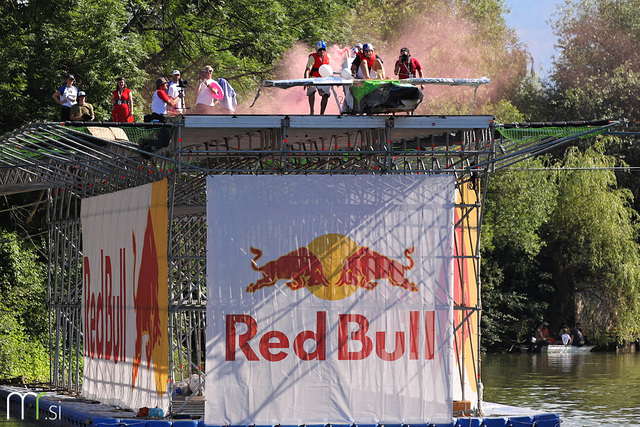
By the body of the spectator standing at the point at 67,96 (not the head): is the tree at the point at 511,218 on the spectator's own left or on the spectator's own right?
on the spectator's own left

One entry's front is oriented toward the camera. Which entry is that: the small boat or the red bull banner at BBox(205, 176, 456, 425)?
the red bull banner

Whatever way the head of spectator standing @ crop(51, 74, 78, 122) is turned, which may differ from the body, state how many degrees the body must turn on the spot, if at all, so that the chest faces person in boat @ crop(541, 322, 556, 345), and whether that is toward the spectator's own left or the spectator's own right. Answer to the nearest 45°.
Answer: approximately 90° to the spectator's own left

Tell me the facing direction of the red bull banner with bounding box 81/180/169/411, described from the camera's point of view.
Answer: facing the viewer and to the left of the viewer

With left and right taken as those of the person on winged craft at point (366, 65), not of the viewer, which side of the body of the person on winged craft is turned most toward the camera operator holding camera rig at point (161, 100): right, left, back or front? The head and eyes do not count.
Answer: right

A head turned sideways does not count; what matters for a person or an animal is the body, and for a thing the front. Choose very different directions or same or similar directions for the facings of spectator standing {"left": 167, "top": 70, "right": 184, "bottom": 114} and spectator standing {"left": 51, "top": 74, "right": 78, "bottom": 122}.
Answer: same or similar directions

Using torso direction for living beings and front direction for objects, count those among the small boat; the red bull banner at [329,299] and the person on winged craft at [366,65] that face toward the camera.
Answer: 2

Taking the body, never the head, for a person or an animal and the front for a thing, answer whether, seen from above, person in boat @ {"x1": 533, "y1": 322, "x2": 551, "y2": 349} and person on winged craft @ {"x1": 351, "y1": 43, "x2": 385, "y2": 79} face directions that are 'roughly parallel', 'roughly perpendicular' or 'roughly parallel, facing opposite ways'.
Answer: roughly perpendicular

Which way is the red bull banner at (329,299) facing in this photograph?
toward the camera

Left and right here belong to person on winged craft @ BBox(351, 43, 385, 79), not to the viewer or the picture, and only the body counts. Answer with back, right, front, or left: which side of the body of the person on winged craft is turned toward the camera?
front

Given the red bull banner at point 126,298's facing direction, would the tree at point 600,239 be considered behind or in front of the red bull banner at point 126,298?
behind
